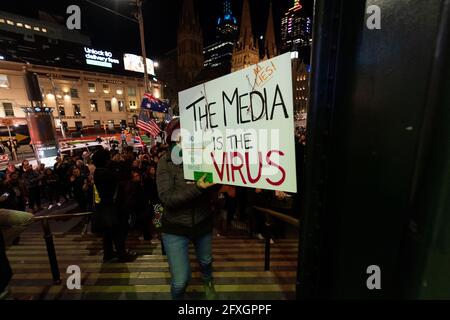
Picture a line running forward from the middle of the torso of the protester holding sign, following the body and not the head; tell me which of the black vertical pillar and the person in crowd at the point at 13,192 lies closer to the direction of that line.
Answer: the black vertical pillar

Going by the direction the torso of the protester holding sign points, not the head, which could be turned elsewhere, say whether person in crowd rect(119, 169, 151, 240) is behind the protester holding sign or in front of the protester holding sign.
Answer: behind

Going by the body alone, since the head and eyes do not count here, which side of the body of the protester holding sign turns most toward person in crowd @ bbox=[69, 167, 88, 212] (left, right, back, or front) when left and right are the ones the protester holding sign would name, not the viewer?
back

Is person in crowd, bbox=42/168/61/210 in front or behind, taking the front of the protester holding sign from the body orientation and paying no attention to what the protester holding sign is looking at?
behind

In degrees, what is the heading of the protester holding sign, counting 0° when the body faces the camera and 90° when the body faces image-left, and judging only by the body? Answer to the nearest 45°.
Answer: approximately 315°

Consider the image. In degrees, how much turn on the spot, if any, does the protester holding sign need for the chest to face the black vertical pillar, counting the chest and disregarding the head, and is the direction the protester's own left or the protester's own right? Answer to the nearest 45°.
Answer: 0° — they already face it
